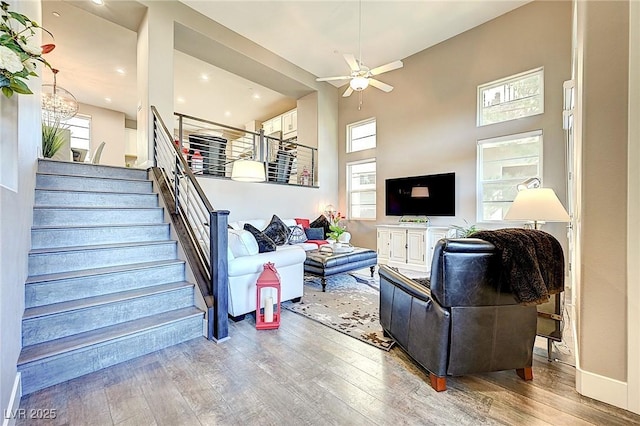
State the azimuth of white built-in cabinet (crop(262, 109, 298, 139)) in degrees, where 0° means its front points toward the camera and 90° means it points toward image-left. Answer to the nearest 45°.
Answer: approximately 45°

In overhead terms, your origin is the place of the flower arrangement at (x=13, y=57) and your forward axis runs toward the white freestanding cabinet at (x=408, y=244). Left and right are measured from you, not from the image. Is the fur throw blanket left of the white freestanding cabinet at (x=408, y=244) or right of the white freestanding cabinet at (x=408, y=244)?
right

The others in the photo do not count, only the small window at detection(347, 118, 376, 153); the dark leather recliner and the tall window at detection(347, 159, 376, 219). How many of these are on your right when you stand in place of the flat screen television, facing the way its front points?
2

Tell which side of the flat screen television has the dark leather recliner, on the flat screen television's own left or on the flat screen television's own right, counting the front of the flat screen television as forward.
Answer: on the flat screen television's own left

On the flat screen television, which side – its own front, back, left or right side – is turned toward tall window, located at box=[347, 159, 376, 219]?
right

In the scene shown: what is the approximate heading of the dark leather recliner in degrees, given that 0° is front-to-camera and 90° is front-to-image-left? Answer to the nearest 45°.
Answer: approximately 135°
